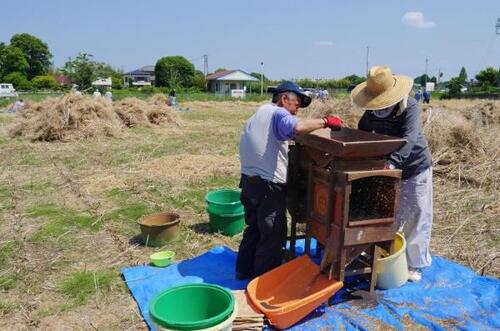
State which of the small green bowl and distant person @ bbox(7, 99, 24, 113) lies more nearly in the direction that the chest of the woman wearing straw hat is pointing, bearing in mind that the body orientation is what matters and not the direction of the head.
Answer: the small green bowl

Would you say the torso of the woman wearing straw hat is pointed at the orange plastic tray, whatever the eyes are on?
yes

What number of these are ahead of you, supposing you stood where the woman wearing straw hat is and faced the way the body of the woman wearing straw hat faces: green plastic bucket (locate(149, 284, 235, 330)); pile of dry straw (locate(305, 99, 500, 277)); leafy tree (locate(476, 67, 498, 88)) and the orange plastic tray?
2

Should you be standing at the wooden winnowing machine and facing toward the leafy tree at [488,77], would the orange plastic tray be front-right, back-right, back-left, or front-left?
back-left

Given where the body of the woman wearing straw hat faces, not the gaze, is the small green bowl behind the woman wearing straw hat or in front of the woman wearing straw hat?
in front

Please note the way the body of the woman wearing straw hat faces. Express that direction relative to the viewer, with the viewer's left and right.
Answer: facing the viewer and to the left of the viewer

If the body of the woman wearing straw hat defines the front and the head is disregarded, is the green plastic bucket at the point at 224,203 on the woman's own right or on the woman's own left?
on the woman's own right

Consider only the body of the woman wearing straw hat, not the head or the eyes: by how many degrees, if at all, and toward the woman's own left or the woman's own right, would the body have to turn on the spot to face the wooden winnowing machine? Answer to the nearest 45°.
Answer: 0° — they already face it

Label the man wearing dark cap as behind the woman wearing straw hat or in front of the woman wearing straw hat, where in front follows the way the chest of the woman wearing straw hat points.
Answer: in front

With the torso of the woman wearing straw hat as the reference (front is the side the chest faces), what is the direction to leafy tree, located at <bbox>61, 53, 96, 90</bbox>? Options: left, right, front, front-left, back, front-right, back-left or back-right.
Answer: right
